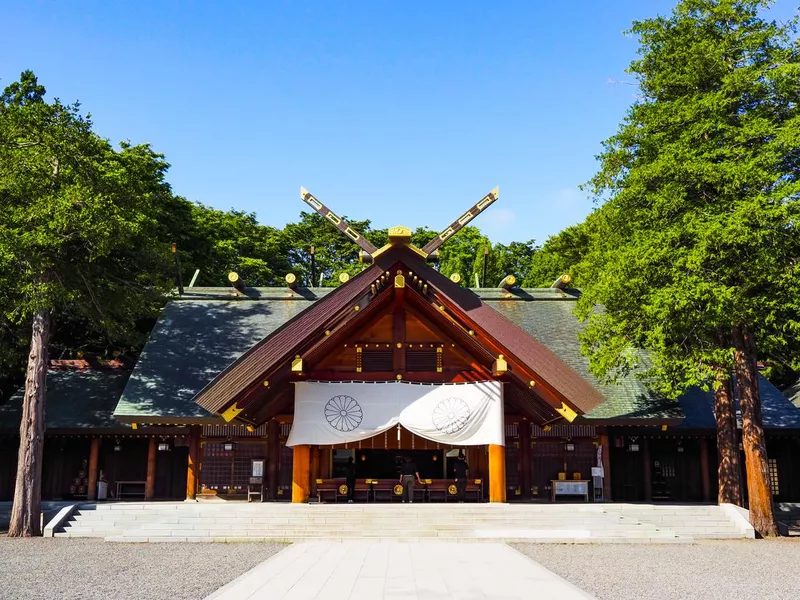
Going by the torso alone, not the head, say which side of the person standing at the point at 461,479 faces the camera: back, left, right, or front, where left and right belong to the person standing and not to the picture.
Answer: back

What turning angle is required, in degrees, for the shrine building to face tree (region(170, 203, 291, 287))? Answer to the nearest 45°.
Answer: approximately 135° to its right

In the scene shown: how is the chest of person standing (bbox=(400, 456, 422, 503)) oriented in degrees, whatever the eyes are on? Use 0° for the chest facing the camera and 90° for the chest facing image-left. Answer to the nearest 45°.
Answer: approximately 180°

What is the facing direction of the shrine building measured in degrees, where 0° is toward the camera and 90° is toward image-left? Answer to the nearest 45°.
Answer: approximately 0°
